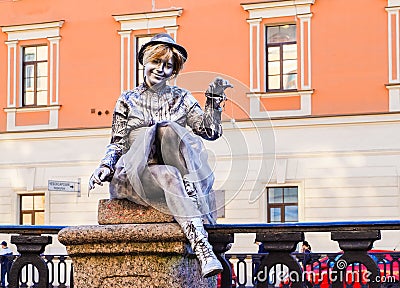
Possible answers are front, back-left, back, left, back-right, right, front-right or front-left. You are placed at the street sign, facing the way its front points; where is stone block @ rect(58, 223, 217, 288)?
front

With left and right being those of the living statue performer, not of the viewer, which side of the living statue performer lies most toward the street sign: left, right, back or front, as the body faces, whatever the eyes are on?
back

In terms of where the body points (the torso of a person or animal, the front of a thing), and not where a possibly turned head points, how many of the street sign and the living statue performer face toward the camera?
2

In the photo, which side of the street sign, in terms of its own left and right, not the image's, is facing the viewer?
front

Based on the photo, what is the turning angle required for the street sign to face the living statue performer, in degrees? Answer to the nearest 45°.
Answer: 0° — it already faces them

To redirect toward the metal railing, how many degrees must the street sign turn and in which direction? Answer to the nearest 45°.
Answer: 0° — it already faces it

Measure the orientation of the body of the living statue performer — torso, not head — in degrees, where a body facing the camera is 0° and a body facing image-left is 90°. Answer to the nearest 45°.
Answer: approximately 0°
